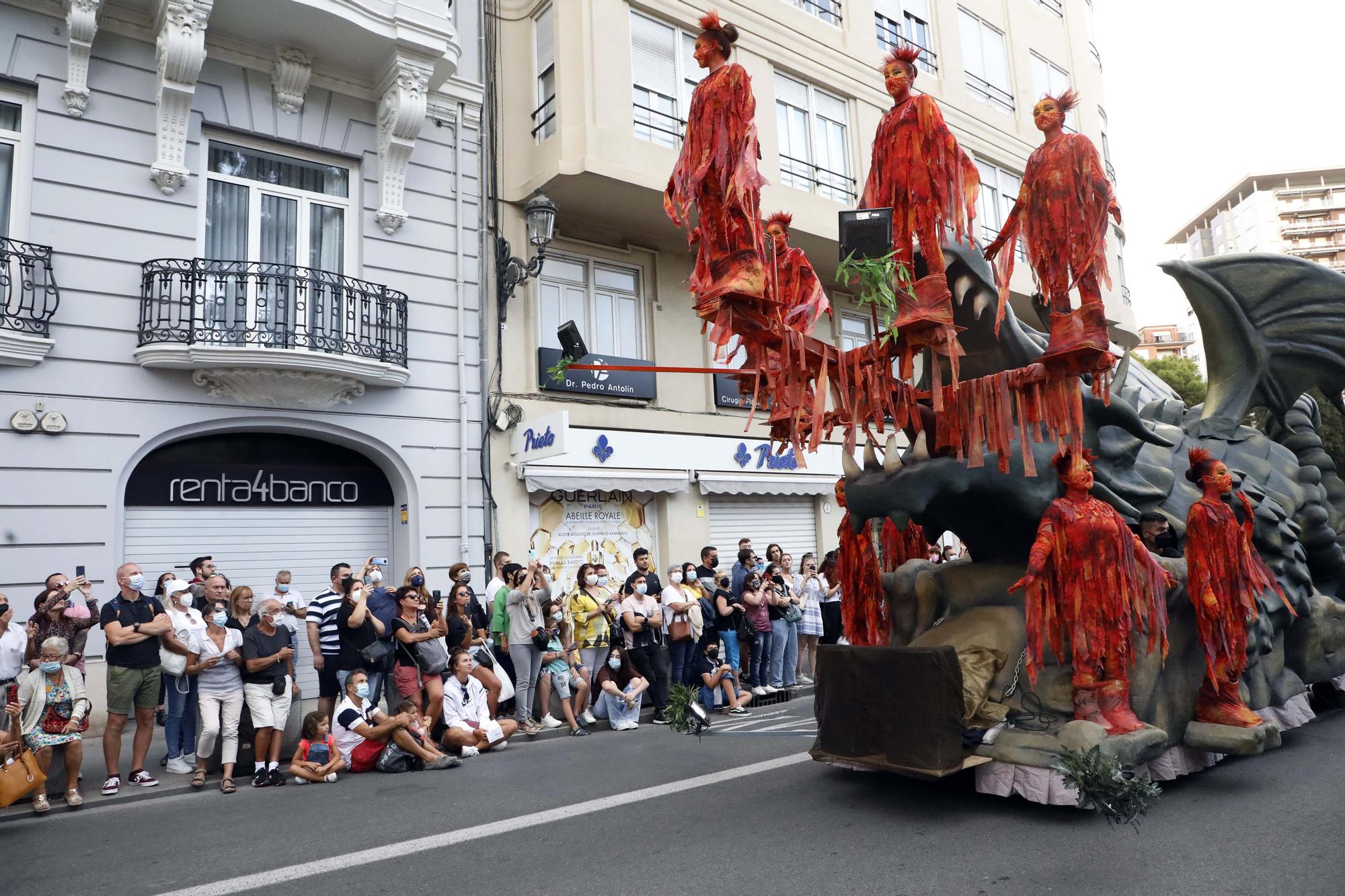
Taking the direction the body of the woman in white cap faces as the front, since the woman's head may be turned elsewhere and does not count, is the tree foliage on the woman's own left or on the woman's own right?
on the woman's own left

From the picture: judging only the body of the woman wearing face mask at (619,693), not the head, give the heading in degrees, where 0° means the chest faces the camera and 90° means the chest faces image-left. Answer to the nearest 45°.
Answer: approximately 0°

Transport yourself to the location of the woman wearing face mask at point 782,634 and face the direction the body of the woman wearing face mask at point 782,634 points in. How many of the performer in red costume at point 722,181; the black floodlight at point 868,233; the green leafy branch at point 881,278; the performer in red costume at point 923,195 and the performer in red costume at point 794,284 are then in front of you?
5

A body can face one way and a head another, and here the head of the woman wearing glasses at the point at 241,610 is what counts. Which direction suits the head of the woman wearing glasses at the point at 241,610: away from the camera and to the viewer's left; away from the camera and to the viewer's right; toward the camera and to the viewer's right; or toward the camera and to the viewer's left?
toward the camera and to the viewer's right

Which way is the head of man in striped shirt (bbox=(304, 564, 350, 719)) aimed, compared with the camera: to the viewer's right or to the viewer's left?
to the viewer's right

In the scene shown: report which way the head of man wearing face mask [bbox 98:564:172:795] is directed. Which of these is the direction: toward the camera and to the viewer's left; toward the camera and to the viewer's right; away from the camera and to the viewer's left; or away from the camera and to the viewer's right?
toward the camera and to the viewer's right

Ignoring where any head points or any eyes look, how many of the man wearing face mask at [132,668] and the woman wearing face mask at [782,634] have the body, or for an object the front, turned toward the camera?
2

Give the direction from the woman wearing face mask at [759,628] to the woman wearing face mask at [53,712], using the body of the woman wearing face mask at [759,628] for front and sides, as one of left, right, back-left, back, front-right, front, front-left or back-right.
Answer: right
